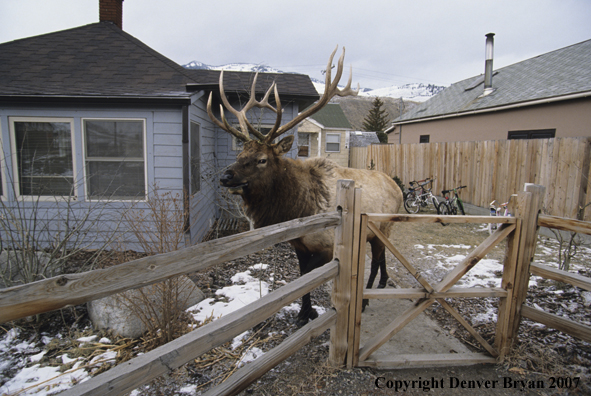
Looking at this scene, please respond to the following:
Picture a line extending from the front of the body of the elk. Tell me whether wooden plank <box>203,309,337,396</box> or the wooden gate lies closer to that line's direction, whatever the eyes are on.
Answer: the wooden plank

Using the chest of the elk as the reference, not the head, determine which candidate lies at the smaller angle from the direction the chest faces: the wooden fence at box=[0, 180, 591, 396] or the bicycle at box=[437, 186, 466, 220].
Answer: the wooden fence

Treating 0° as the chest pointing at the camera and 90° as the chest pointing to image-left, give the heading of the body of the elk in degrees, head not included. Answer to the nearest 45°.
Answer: approximately 45°

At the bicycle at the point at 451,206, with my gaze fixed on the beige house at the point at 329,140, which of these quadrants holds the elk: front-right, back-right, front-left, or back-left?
back-left

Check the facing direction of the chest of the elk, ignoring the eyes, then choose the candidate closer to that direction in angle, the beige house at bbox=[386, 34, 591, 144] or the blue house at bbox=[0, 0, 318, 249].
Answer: the blue house

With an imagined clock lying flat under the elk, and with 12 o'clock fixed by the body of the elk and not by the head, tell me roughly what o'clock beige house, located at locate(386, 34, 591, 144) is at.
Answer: The beige house is roughly at 6 o'clock from the elk.

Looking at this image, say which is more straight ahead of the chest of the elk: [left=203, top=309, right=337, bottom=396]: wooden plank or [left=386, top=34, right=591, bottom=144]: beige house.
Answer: the wooden plank

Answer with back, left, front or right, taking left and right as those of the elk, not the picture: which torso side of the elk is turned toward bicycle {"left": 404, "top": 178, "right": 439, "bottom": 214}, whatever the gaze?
back

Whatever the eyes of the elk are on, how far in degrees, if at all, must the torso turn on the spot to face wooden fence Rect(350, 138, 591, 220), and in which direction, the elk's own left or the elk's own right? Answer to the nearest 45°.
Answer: approximately 180°

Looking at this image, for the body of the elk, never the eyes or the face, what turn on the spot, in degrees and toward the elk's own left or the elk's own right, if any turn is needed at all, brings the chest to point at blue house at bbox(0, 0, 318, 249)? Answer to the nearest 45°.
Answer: approximately 90° to the elk's own right

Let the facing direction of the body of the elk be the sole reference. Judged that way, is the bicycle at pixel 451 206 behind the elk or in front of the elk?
behind
